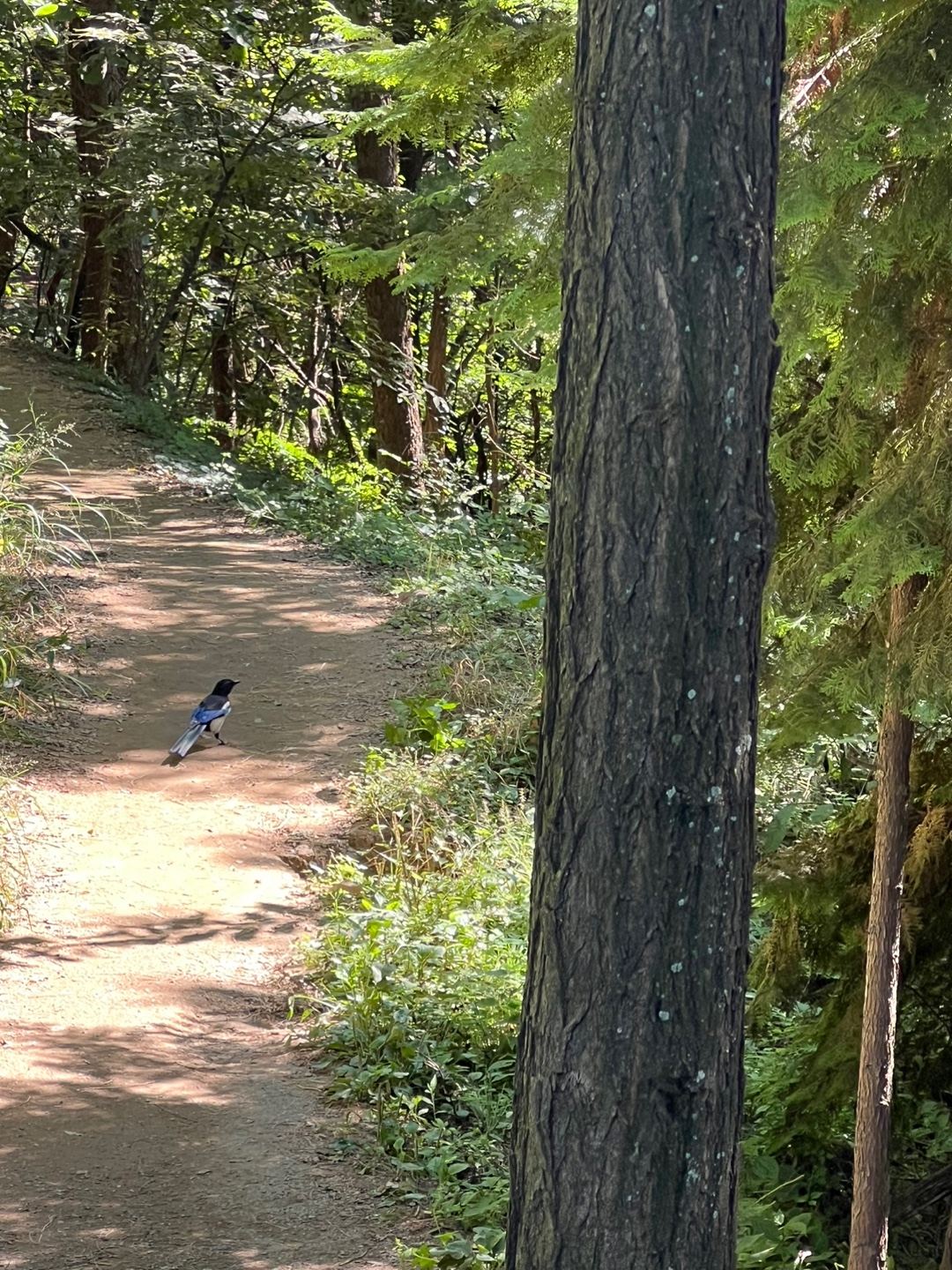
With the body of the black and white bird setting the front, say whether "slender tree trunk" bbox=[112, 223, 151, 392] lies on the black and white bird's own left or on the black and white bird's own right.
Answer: on the black and white bird's own left

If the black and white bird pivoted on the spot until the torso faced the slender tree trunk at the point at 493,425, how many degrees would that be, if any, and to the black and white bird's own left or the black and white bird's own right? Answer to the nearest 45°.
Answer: approximately 45° to the black and white bird's own left

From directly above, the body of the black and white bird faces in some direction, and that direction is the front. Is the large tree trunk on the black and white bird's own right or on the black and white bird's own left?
on the black and white bird's own right

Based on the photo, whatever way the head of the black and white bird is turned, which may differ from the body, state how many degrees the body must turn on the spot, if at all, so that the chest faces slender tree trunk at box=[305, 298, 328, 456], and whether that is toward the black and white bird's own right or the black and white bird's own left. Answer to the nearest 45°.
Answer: approximately 45° to the black and white bird's own left

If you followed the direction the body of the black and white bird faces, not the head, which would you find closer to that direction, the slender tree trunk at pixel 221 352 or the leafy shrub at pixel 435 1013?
the slender tree trunk

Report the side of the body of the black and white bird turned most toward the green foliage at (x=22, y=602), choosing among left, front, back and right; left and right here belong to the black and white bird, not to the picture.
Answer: left

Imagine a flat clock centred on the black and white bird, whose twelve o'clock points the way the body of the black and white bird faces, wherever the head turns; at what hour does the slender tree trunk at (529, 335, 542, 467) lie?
The slender tree trunk is roughly at 11 o'clock from the black and white bird.

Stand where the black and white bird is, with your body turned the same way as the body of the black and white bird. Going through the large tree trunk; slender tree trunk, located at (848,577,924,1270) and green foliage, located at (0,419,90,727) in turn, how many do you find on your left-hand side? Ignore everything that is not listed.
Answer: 1

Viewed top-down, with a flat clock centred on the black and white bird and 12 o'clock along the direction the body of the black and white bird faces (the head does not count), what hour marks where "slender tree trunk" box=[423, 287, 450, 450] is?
The slender tree trunk is roughly at 11 o'clock from the black and white bird.

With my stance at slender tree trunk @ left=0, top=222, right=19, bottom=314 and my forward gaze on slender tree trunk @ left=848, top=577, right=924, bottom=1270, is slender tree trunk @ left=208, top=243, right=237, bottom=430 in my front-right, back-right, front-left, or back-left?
front-left

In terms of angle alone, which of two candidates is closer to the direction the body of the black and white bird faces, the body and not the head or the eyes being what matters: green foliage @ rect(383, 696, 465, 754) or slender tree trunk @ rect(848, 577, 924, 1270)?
the green foliage

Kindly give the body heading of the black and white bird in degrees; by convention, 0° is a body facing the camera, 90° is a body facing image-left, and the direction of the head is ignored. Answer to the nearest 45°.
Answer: approximately 225°
